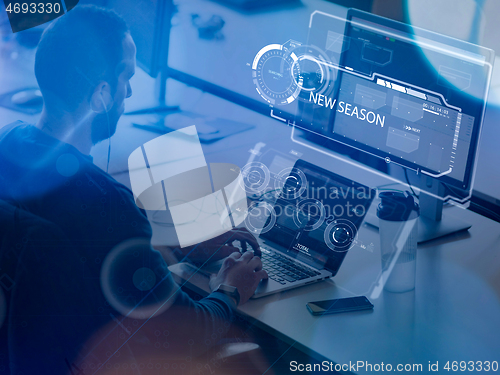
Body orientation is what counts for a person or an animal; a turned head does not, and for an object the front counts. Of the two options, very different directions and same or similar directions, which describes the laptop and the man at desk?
very different directions

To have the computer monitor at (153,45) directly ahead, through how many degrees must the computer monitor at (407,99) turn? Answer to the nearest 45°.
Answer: approximately 90° to its right

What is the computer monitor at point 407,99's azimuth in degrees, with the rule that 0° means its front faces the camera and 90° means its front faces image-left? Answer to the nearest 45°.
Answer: approximately 45°

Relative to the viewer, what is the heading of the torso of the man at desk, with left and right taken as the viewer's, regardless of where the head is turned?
facing away from the viewer and to the right of the viewer

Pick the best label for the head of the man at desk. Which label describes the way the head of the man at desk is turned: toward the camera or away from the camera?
away from the camera
